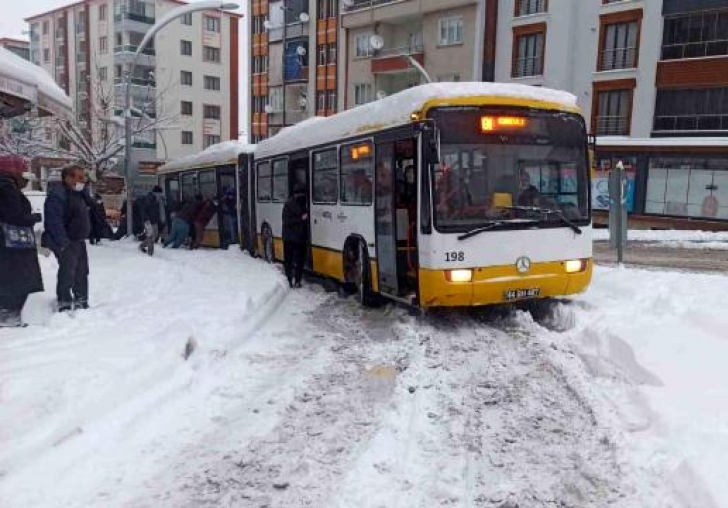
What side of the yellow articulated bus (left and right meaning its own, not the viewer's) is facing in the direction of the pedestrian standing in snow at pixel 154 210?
back

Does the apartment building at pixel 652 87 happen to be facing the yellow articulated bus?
yes

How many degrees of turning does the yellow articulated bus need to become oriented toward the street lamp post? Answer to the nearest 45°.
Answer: approximately 180°

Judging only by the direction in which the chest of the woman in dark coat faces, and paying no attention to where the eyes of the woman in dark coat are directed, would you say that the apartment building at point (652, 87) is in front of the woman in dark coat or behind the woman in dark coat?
in front

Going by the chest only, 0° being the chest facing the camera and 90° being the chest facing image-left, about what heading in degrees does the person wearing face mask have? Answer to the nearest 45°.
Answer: approximately 315°

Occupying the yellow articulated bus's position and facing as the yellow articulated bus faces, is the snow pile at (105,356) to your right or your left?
on your right

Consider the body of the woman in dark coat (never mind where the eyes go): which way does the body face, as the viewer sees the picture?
to the viewer's right

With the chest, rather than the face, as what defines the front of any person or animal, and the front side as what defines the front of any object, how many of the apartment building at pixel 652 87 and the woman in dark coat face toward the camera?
1

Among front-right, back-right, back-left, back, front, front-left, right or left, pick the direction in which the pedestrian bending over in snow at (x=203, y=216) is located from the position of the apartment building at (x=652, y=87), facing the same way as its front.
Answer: front-right

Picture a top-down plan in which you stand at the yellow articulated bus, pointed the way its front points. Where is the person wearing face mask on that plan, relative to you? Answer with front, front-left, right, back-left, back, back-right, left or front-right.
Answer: front-right

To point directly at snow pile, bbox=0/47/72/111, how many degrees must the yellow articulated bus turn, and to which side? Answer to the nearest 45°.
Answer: approximately 135° to its right

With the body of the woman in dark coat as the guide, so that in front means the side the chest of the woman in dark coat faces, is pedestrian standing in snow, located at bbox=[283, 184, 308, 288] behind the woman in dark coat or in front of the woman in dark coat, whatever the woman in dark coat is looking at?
in front

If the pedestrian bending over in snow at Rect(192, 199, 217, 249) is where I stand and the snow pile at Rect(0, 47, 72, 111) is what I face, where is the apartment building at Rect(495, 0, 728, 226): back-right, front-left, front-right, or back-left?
back-left
